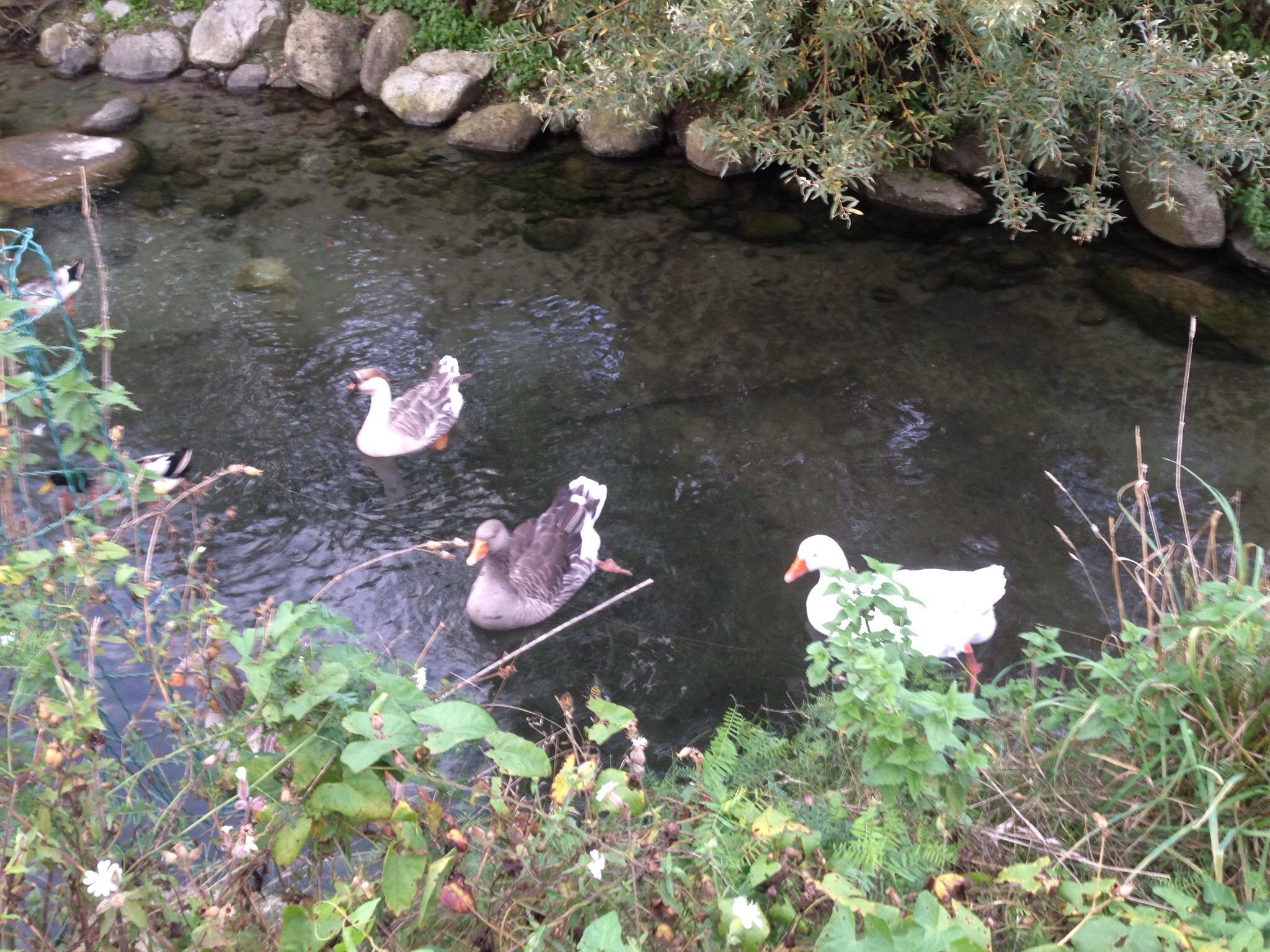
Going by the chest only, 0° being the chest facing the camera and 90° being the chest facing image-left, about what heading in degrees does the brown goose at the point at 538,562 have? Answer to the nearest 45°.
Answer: approximately 45°

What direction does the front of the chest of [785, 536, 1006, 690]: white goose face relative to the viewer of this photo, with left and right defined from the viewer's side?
facing to the left of the viewer

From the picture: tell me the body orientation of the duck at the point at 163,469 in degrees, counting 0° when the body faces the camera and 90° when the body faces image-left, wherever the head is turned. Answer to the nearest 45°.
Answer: approximately 90°

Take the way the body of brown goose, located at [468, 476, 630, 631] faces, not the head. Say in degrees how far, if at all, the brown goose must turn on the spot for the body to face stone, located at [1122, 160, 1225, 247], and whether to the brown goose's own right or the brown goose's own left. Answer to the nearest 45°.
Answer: approximately 180°

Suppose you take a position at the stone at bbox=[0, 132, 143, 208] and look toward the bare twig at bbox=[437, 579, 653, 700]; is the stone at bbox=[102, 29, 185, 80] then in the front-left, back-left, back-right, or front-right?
back-left

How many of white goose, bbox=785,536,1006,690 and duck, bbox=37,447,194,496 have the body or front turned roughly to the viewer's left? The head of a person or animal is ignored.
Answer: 2

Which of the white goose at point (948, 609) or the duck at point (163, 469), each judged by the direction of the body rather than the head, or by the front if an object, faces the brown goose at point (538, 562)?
the white goose

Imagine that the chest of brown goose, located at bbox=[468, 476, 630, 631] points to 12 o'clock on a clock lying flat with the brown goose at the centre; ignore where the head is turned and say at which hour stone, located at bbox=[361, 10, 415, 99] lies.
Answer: The stone is roughly at 4 o'clock from the brown goose.

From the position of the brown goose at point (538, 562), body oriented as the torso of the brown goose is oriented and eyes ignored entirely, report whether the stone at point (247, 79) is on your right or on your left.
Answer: on your right
